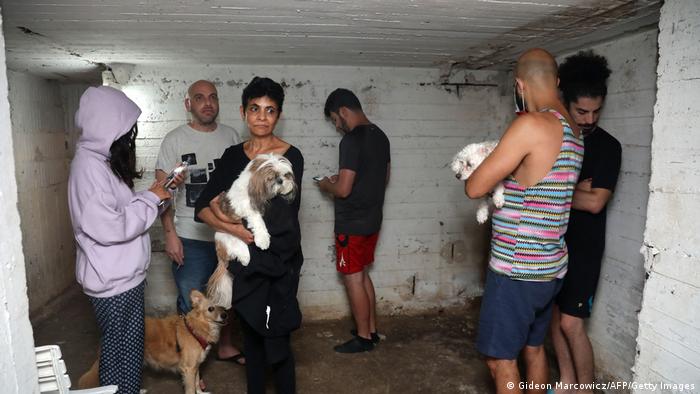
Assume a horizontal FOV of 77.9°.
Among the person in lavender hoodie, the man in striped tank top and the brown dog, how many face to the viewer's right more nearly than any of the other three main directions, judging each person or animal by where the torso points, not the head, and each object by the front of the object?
2

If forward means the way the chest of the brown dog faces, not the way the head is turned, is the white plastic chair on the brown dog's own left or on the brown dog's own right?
on the brown dog's own right

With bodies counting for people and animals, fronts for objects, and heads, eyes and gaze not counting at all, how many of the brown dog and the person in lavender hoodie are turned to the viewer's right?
2

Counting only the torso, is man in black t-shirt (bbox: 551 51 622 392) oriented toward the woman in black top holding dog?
yes

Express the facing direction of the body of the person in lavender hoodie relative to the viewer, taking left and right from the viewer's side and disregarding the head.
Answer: facing to the right of the viewer

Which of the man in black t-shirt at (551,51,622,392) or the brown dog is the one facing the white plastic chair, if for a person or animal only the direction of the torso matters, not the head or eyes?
the man in black t-shirt

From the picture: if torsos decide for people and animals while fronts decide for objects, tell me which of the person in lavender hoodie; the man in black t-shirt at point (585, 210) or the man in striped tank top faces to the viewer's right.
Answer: the person in lavender hoodie

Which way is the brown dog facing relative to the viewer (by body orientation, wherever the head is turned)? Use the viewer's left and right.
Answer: facing to the right of the viewer

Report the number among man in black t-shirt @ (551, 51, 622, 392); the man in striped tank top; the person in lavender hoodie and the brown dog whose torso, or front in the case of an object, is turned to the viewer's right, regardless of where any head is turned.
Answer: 2

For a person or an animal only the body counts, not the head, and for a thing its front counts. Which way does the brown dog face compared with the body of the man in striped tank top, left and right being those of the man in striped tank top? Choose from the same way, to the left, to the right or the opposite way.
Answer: to the right

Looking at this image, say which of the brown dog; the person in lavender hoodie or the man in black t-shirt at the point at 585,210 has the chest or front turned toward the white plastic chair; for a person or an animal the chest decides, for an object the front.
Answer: the man in black t-shirt

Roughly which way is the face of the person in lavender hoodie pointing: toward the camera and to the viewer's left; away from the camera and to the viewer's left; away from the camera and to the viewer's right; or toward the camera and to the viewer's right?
away from the camera and to the viewer's right

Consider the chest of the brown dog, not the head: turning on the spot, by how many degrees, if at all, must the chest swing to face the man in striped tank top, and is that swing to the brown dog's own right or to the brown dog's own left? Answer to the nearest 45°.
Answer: approximately 45° to the brown dog's own right
